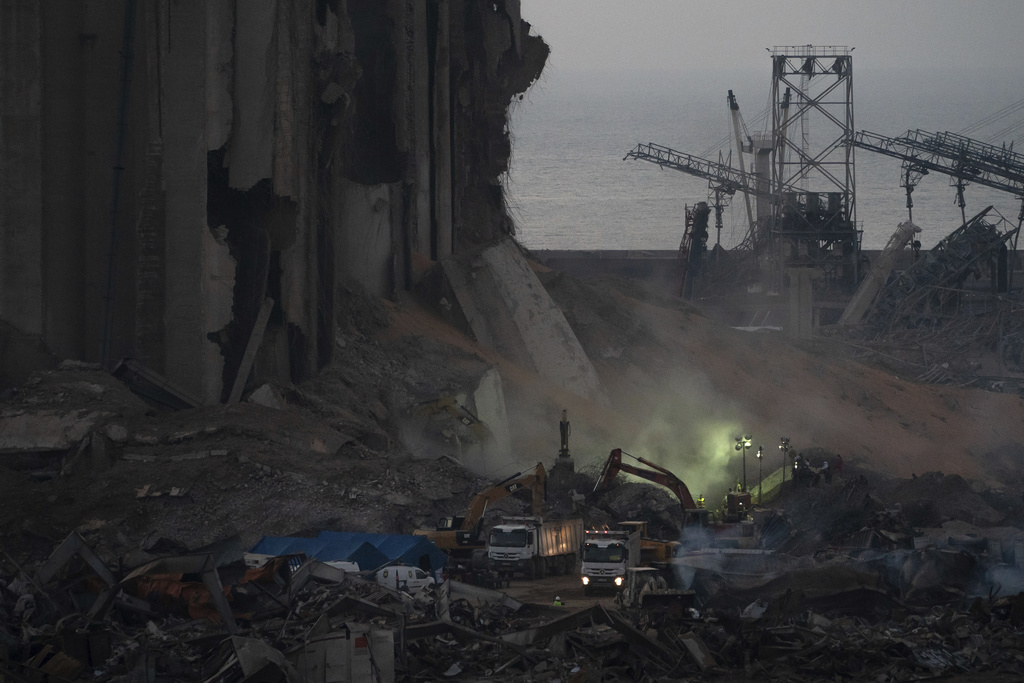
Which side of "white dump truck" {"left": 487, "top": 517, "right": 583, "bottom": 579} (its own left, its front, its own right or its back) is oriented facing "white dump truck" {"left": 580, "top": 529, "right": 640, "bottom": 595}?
left

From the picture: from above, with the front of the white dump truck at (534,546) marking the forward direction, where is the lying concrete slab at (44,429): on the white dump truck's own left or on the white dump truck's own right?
on the white dump truck's own right

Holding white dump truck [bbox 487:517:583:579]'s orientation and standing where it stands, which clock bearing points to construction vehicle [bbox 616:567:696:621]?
The construction vehicle is roughly at 10 o'clock from the white dump truck.

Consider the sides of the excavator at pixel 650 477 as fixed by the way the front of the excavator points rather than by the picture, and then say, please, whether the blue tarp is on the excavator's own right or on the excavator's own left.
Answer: on the excavator's own left

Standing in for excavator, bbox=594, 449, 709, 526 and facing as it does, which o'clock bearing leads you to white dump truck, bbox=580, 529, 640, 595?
The white dump truck is roughly at 9 o'clock from the excavator.

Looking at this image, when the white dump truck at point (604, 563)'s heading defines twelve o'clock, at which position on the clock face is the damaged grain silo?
The damaged grain silo is roughly at 4 o'clock from the white dump truck.

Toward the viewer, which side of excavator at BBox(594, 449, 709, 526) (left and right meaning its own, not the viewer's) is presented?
left

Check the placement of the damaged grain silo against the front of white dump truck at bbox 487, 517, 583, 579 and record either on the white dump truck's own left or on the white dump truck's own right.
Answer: on the white dump truck's own right

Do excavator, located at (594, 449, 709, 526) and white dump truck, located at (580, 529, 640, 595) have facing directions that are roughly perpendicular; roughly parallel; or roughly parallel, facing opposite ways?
roughly perpendicular

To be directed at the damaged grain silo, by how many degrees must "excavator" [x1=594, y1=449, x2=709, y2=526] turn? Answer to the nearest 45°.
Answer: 0° — it already faces it

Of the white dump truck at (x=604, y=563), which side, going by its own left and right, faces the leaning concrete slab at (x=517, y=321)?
back

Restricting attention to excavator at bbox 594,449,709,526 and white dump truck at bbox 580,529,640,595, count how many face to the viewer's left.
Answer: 1
